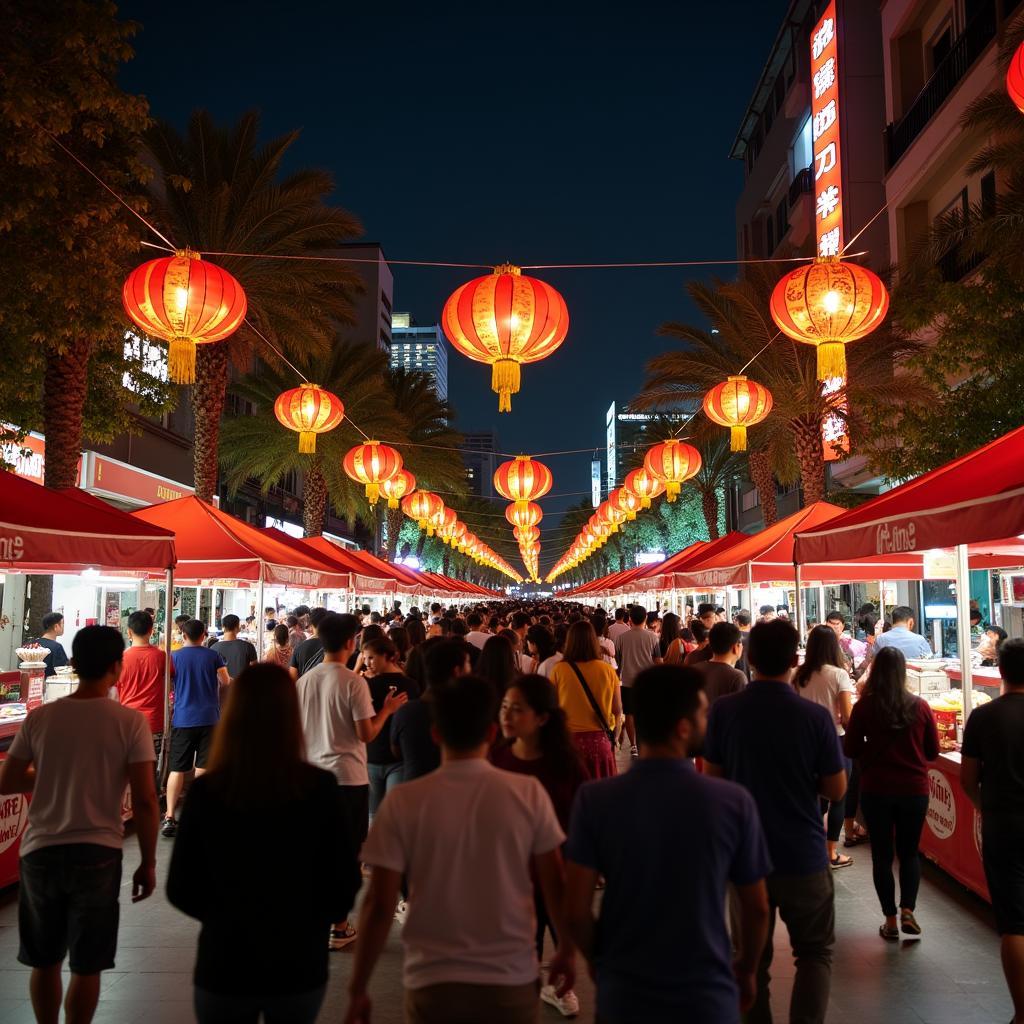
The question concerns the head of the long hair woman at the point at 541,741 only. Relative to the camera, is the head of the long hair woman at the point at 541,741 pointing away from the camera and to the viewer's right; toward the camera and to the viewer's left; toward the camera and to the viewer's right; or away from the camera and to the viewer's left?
toward the camera and to the viewer's left

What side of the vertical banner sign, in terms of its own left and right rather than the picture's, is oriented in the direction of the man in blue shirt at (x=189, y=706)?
front

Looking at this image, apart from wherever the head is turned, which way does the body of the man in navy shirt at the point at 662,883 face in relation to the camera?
away from the camera

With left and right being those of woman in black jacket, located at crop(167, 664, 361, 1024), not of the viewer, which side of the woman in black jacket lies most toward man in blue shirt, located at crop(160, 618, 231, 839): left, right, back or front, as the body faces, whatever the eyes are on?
front

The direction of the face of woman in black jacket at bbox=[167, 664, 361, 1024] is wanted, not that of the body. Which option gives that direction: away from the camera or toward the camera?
away from the camera

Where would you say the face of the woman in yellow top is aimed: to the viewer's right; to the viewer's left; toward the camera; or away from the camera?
away from the camera

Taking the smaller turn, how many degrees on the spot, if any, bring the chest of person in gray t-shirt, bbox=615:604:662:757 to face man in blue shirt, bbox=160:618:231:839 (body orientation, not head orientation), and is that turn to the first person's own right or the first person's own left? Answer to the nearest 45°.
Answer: approximately 135° to the first person's own left

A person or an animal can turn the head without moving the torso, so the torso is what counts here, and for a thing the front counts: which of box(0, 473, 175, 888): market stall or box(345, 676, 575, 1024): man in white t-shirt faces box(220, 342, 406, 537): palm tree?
the man in white t-shirt

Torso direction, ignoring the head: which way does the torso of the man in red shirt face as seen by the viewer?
away from the camera

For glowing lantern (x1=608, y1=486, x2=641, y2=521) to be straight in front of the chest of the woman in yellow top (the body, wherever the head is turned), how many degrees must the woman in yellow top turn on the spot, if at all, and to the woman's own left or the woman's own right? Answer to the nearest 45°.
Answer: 0° — they already face it

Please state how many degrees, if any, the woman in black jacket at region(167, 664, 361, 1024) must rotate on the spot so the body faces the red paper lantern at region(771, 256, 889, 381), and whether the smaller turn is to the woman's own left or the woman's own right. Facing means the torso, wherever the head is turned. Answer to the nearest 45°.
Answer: approximately 45° to the woman's own right

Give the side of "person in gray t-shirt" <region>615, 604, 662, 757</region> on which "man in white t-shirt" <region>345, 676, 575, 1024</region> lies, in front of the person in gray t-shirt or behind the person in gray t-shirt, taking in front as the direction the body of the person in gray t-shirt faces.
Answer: behind

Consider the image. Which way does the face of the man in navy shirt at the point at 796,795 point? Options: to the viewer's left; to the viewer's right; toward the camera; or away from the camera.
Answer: away from the camera

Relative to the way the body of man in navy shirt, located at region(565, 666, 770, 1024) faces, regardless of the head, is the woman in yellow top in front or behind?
in front

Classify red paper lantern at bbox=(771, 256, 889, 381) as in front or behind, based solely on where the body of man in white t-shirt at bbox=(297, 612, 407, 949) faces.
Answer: in front

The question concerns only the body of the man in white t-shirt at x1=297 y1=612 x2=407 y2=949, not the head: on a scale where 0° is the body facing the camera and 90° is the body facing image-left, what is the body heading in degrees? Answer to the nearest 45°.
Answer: approximately 225°

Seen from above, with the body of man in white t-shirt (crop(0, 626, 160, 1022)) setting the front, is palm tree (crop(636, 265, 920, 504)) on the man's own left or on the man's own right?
on the man's own right

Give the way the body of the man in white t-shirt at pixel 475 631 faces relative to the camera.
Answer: away from the camera

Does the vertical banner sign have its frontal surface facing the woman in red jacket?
yes

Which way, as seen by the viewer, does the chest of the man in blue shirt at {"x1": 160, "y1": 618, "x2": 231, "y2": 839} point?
away from the camera
